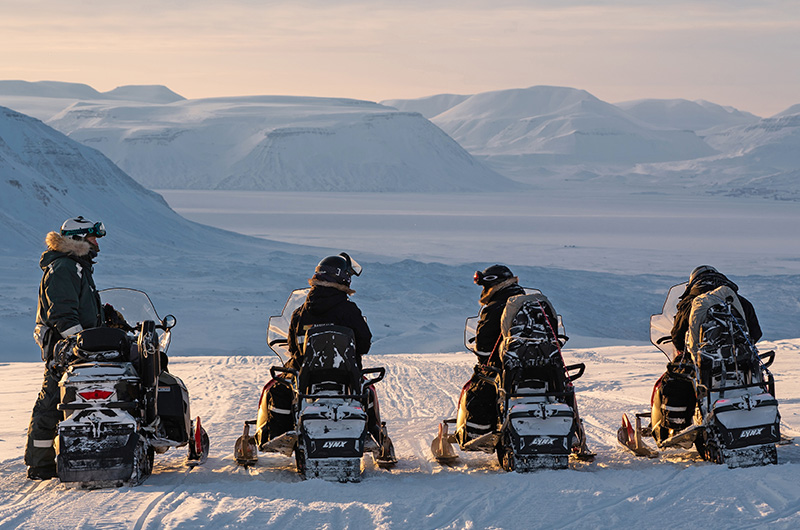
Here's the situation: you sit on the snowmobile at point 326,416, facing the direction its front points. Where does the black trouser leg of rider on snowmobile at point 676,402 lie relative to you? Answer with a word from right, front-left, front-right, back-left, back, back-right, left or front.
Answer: right

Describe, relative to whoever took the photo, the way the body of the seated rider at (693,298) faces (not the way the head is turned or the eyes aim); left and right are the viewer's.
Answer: facing away from the viewer

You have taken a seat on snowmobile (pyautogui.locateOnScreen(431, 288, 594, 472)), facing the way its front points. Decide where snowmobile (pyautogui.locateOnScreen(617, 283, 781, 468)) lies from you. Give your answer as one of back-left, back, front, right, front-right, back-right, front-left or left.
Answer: right

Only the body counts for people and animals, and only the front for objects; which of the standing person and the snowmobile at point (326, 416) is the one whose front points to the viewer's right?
the standing person

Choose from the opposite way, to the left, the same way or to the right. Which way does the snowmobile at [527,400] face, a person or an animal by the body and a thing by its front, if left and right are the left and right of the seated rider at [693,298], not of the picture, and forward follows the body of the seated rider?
the same way

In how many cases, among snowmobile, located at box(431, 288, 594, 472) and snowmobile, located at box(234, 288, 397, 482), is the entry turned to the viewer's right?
0

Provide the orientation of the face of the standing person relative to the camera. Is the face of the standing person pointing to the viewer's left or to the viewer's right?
to the viewer's right

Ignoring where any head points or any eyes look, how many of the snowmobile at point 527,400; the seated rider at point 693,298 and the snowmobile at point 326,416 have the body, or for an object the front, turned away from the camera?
3

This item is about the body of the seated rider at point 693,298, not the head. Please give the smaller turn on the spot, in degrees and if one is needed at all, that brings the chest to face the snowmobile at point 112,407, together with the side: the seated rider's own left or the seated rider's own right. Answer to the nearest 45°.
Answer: approximately 135° to the seated rider's own left

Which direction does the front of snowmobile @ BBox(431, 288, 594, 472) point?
away from the camera

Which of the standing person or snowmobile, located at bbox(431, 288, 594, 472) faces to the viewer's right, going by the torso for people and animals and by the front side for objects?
the standing person

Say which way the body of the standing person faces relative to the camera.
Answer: to the viewer's right

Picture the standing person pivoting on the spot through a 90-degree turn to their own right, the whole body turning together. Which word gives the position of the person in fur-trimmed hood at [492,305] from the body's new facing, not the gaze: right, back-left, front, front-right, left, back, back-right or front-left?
left

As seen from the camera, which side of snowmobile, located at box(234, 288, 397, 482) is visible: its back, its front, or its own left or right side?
back

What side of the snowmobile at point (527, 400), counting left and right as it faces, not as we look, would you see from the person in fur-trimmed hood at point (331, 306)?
left

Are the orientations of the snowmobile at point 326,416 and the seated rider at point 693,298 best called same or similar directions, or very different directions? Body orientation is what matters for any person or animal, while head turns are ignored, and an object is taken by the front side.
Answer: same or similar directions

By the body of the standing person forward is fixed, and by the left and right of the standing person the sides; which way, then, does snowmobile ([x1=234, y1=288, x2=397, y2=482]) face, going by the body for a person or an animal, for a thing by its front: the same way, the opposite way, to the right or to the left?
to the left
